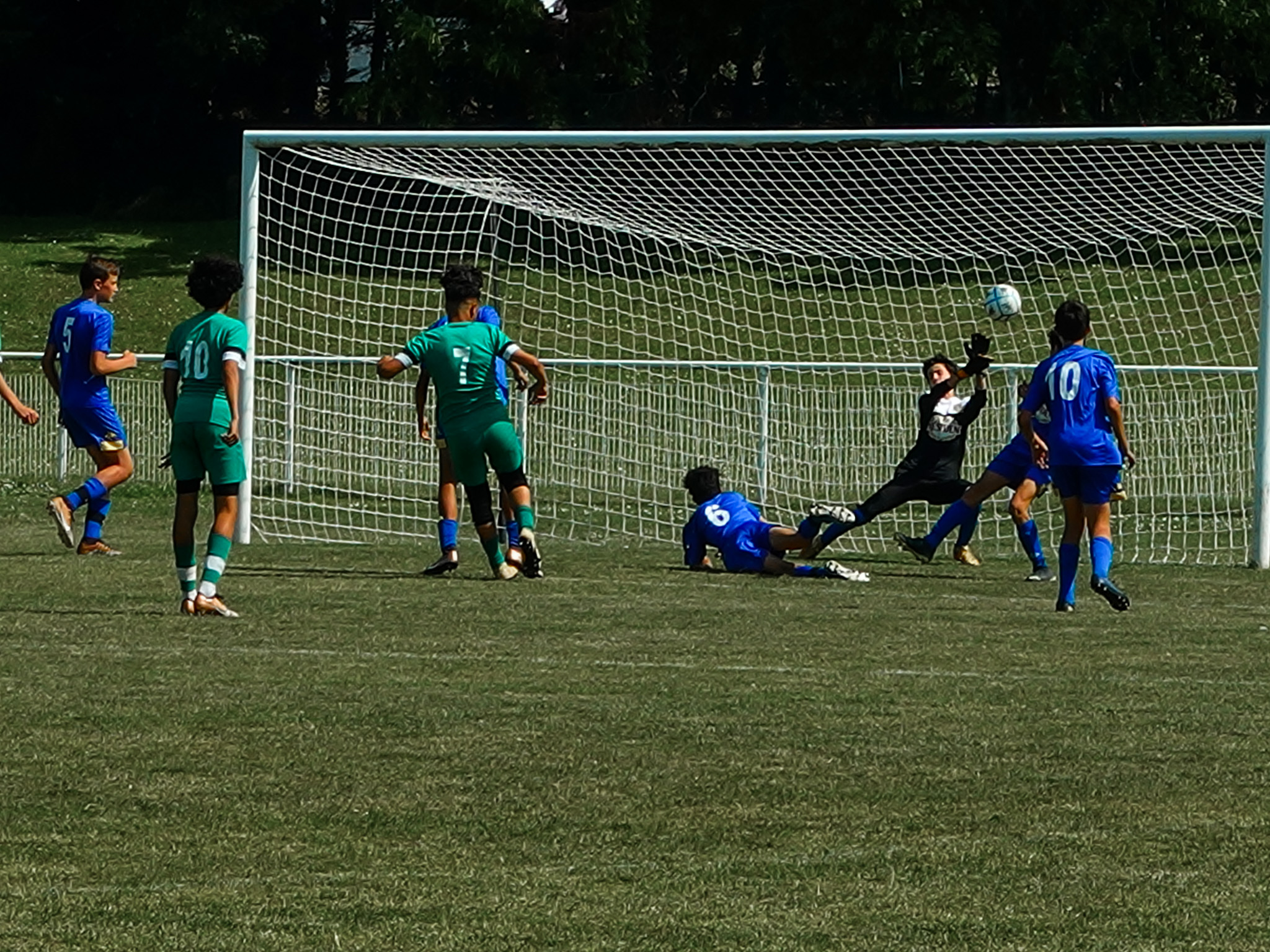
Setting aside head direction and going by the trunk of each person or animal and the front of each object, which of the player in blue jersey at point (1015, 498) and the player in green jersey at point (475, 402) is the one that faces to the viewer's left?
the player in blue jersey

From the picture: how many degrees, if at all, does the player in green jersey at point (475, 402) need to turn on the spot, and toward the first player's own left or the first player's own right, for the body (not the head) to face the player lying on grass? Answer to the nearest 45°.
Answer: approximately 45° to the first player's own right

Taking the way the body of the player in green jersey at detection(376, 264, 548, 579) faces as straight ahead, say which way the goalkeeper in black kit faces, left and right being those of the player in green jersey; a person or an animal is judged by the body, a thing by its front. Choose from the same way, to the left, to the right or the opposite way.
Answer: the opposite way

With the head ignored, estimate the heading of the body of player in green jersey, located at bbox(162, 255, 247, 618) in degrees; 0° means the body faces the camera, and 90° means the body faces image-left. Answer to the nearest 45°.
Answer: approximately 225°

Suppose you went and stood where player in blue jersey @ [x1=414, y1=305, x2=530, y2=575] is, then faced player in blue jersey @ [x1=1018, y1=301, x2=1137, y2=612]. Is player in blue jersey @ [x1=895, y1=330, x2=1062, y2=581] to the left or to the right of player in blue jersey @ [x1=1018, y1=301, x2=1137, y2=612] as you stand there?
left

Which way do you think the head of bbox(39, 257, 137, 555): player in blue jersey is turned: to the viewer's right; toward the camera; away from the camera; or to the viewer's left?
to the viewer's right

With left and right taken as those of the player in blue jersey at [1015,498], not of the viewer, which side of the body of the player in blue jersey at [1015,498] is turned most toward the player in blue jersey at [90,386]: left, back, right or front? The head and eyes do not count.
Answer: front

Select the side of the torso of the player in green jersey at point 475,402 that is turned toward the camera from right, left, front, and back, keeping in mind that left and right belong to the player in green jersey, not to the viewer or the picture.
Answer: back

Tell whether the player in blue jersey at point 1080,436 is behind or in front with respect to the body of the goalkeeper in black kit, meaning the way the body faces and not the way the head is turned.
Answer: in front

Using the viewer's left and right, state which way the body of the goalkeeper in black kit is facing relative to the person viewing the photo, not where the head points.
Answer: facing the viewer
